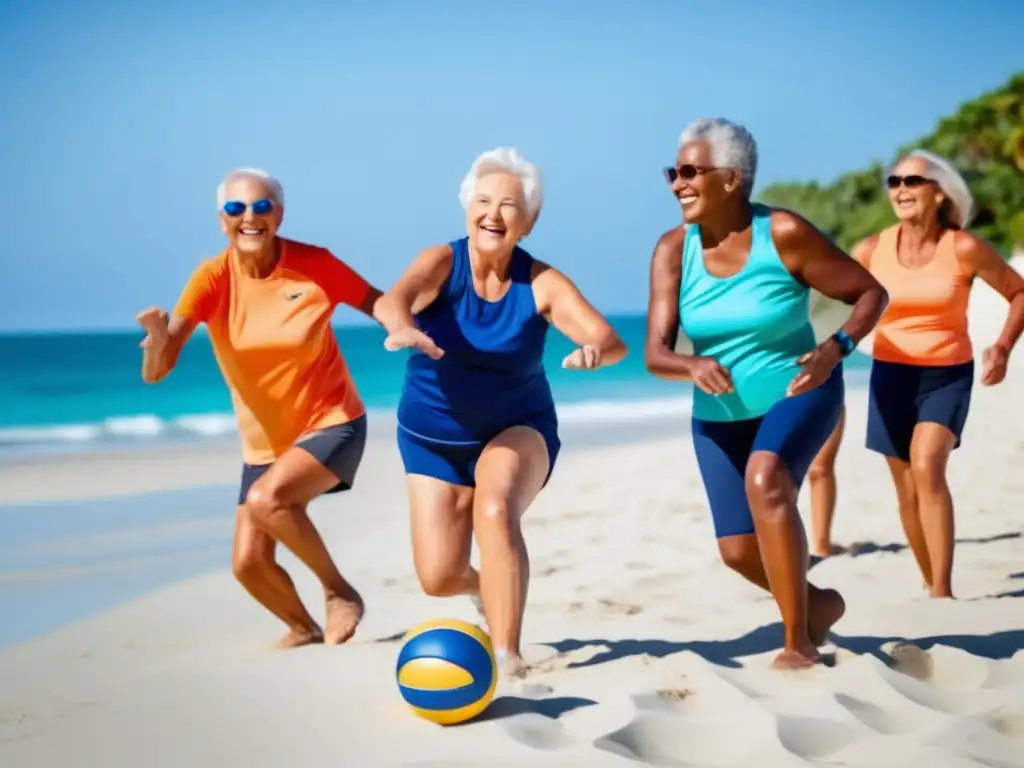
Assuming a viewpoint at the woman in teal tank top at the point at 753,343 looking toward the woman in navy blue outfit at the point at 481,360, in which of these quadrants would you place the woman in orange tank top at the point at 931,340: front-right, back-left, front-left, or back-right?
back-right

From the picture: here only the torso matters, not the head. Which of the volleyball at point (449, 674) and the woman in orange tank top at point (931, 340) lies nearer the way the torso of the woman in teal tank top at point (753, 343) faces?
the volleyball

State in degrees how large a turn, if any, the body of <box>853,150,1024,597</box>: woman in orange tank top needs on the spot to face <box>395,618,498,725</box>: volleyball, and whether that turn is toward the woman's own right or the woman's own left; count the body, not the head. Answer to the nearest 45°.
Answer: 0° — they already face it

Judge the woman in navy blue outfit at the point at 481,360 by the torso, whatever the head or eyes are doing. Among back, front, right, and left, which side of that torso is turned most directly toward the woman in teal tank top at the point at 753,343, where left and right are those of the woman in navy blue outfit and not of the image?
left

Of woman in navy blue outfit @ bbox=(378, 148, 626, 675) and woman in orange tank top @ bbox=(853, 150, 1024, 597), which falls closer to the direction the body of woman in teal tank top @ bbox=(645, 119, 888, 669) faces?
the woman in navy blue outfit

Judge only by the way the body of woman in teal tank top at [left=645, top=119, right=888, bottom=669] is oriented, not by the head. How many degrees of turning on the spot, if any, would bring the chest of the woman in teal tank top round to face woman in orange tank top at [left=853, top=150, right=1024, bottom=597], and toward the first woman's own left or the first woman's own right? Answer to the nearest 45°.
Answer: approximately 180°

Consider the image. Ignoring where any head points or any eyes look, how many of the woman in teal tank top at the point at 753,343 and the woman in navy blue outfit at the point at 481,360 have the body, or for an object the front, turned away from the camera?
0

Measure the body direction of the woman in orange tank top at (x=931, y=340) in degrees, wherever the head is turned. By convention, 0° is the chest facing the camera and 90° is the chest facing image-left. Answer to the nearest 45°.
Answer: approximately 45°
